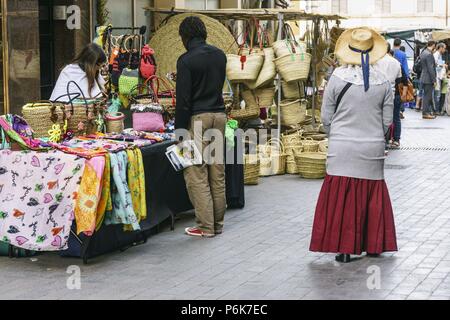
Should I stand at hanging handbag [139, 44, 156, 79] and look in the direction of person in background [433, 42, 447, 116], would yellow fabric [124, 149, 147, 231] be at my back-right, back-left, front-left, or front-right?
back-right

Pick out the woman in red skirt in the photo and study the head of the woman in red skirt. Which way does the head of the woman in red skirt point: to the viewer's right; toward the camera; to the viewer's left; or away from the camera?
away from the camera

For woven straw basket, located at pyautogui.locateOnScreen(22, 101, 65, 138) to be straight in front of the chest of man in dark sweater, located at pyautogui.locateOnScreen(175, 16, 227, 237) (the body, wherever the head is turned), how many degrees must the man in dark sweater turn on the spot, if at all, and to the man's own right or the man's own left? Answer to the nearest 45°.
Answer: approximately 45° to the man's own left

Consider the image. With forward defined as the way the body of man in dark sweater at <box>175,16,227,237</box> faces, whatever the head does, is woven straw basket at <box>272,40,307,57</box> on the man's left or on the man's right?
on the man's right

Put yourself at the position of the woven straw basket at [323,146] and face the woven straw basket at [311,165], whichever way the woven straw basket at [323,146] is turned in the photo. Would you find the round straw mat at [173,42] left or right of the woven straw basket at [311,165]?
right

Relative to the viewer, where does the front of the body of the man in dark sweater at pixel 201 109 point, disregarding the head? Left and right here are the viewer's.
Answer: facing away from the viewer and to the left of the viewer

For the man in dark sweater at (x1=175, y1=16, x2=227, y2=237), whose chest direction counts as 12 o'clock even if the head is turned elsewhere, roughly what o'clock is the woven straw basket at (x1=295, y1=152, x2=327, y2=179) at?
The woven straw basket is roughly at 2 o'clock from the man in dark sweater.

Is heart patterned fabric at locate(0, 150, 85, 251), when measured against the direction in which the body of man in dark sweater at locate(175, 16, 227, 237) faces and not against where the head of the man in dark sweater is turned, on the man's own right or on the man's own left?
on the man's own left

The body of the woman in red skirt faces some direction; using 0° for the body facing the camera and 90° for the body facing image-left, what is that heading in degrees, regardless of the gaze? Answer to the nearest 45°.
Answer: approximately 180°

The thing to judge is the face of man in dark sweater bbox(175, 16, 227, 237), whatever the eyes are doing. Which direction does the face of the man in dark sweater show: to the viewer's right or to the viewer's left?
to the viewer's left

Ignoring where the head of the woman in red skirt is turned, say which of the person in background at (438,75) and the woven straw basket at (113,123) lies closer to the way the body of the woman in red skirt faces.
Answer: the person in background
